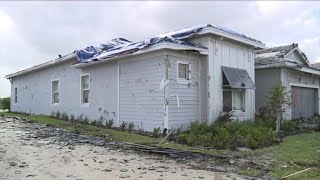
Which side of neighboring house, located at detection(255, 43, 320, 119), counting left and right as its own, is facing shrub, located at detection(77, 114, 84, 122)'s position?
right

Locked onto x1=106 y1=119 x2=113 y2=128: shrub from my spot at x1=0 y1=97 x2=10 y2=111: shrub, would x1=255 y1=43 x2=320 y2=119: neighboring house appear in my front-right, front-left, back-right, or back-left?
front-left

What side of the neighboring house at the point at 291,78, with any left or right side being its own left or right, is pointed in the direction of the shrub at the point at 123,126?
right

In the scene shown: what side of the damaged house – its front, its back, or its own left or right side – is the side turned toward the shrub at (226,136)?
front

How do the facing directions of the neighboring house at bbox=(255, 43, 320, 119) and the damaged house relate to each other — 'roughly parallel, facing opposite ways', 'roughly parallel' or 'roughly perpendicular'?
roughly parallel

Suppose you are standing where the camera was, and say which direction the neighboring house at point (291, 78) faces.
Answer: facing the viewer and to the right of the viewer

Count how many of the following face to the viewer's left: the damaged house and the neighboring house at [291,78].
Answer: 0
